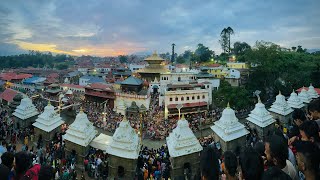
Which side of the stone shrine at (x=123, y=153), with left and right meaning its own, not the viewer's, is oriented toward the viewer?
front

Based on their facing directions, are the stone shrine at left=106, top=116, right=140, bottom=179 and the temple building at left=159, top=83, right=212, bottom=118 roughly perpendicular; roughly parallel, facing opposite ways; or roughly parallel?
roughly parallel

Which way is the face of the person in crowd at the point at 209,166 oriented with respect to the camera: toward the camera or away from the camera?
away from the camera

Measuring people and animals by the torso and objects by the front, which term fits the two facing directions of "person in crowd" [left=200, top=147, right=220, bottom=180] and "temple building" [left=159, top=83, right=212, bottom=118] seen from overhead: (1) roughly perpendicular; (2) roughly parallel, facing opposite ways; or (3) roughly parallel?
roughly parallel, facing opposite ways

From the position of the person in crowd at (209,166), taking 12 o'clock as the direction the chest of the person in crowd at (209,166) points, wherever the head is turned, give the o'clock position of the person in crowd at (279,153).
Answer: the person in crowd at (279,153) is roughly at 3 o'clock from the person in crowd at (209,166).

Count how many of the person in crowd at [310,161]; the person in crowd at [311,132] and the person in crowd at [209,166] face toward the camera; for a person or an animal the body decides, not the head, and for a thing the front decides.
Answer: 0

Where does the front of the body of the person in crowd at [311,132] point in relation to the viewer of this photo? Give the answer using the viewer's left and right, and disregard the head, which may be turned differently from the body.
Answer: facing to the left of the viewer

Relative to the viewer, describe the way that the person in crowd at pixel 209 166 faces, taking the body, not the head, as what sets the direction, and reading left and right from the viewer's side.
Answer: facing away from the viewer

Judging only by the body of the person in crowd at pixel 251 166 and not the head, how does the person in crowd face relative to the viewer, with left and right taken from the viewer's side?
facing away from the viewer

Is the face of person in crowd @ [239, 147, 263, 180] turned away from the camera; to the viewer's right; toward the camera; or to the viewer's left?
away from the camera

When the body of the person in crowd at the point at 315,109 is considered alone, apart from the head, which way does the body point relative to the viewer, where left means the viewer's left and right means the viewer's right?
facing to the left of the viewer

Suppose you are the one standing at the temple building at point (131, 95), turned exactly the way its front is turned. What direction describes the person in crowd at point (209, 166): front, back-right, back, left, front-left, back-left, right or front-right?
front

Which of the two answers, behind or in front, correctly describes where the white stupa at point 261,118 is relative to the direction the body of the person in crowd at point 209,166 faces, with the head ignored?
in front

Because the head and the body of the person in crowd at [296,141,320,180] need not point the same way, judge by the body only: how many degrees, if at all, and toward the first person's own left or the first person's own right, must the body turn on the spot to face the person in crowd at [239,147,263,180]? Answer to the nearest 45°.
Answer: approximately 45° to the first person's own left

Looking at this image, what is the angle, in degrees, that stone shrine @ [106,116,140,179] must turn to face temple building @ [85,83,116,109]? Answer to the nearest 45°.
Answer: approximately 180°

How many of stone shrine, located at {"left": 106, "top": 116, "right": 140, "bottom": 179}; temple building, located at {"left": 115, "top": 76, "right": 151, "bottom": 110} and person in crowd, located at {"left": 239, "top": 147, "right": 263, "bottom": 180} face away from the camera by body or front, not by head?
1

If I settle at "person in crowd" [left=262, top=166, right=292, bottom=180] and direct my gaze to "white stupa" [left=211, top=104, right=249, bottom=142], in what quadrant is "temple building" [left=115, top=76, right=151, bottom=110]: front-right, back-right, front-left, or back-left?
front-left

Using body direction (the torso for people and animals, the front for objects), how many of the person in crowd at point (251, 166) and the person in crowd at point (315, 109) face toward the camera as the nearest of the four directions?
0

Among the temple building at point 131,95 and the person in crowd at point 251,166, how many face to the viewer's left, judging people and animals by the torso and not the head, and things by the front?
0

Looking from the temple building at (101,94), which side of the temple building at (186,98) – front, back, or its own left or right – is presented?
right
